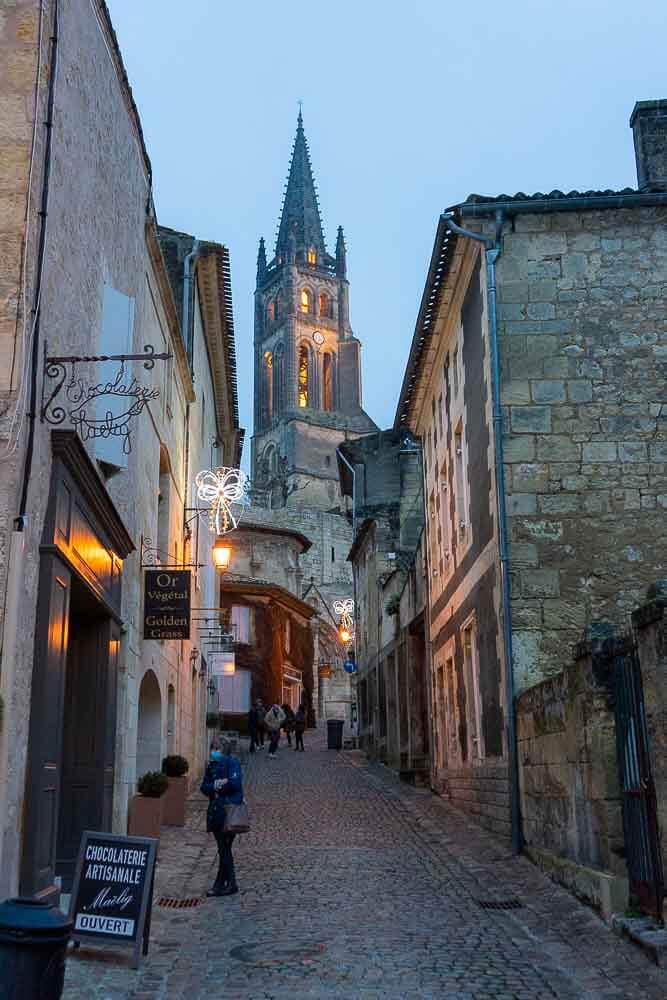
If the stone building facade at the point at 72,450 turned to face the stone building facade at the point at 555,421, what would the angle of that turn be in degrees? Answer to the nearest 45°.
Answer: approximately 45° to its left

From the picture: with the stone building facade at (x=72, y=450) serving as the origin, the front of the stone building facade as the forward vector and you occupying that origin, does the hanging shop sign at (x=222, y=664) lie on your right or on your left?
on your left

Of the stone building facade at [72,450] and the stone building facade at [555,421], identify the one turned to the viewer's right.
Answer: the stone building facade at [72,450]

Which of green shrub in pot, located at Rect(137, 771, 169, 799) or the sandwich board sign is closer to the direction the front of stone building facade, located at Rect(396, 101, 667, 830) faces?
the green shrub in pot

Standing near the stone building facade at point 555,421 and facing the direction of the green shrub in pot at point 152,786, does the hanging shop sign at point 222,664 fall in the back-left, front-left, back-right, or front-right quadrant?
front-right

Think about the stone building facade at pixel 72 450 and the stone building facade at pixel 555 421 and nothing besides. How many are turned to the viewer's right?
1

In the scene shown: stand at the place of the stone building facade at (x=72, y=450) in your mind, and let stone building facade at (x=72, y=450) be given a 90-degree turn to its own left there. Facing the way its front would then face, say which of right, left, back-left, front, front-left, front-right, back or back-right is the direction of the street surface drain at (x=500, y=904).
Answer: right

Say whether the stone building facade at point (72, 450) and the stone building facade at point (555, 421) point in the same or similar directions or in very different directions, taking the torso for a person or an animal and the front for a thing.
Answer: very different directions

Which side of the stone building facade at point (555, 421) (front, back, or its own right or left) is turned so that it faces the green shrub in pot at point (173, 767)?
front

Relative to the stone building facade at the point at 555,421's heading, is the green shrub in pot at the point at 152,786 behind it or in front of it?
in front

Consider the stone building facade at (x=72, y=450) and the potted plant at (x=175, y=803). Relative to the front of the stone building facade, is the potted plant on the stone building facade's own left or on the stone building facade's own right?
on the stone building facade's own left

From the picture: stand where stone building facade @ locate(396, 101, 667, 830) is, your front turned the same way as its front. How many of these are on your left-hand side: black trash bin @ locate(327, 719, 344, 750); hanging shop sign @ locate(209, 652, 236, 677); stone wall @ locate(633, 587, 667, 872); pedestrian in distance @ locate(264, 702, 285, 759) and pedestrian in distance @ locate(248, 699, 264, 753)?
1

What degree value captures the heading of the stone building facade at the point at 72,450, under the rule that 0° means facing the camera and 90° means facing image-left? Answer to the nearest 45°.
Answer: approximately 270°

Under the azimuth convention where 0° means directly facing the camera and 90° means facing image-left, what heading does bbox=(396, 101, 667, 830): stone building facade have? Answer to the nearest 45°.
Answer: approximately 90°
